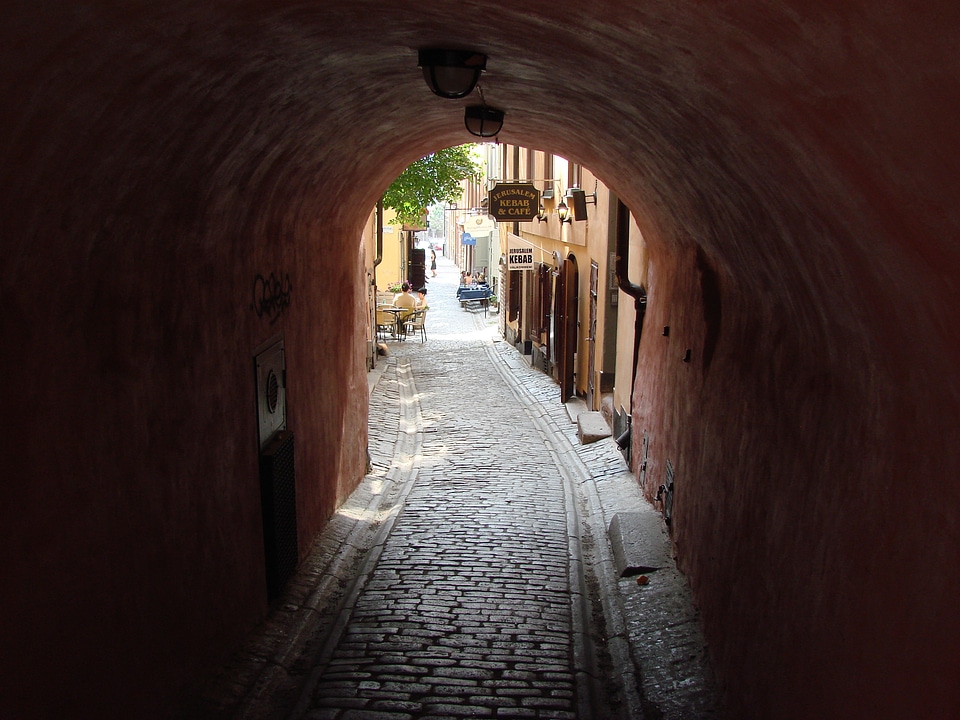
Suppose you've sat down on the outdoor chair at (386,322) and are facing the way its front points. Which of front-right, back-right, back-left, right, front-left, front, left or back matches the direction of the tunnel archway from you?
back-right

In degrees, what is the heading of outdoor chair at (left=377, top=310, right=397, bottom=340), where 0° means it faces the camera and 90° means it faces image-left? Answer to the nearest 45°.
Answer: approximately 225°

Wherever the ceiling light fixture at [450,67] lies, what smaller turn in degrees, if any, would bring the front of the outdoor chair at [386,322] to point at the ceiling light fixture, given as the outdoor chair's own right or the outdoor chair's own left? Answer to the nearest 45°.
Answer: approximately 135° to the outdoor chair's own right

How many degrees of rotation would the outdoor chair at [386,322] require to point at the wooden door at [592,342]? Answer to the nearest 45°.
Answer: approximately 135° to its right

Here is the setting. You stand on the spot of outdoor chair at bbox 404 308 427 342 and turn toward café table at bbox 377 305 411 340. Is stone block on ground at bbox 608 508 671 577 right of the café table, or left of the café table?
left

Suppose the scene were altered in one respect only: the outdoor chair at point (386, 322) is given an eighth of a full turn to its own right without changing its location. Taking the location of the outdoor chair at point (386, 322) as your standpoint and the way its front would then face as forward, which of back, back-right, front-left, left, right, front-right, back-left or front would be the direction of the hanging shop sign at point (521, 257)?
front-right

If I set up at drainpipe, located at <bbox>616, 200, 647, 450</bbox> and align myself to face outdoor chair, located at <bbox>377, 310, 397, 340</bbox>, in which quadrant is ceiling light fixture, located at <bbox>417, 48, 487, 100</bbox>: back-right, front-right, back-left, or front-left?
back-left

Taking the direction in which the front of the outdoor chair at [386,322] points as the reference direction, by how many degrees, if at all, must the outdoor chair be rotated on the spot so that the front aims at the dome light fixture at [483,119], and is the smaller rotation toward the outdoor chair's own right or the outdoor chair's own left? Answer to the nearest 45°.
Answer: approximately 135° to the outdoor chair's own right

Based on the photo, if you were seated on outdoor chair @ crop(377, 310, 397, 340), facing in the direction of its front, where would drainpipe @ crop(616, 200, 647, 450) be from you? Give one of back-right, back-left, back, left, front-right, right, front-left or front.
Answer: back-right
